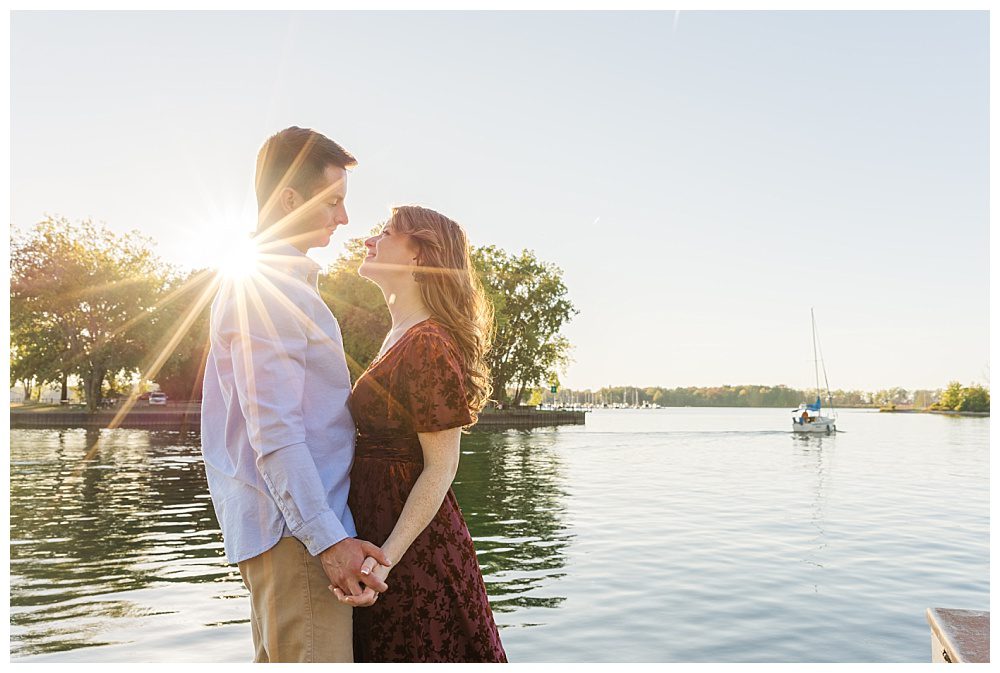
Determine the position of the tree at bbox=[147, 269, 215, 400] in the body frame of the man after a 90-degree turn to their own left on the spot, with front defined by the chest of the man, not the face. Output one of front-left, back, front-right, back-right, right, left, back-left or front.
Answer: front

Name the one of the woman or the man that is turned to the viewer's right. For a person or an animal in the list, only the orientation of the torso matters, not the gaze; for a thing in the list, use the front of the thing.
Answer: the man

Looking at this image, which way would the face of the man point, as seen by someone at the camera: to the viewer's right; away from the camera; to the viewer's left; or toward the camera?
to the viewer's right

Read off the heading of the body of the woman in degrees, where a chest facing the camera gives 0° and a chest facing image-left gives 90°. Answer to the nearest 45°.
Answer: approximately 90°

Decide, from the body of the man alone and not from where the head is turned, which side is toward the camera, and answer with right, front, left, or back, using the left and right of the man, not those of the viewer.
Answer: right

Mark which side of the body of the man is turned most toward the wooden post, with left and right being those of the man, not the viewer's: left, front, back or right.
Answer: front

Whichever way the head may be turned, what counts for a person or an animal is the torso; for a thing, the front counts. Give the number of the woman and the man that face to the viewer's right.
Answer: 1

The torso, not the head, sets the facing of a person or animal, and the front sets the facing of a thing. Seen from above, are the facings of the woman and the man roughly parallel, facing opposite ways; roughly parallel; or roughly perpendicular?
roughly parallel, facing opposite ways

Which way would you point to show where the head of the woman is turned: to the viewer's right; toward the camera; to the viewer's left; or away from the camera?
to the viewer's left
